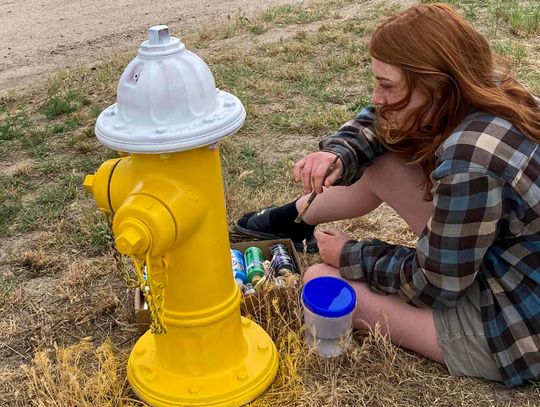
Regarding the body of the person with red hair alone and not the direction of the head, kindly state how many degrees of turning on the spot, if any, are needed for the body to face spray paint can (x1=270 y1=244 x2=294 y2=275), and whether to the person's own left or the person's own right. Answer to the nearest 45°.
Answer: approximately 45° to the person's own right

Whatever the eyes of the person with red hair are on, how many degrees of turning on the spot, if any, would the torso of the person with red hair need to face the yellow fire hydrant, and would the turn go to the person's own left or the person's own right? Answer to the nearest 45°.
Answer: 0° — they already face it

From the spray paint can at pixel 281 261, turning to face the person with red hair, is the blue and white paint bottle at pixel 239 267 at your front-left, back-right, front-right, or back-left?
back-right

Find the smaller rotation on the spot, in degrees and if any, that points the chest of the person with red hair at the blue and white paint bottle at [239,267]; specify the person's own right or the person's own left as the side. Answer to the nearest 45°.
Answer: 0° — they already face it

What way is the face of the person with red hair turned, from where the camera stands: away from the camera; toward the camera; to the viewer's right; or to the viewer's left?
to the viewer's left

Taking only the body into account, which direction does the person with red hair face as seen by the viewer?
to the viewer's left
